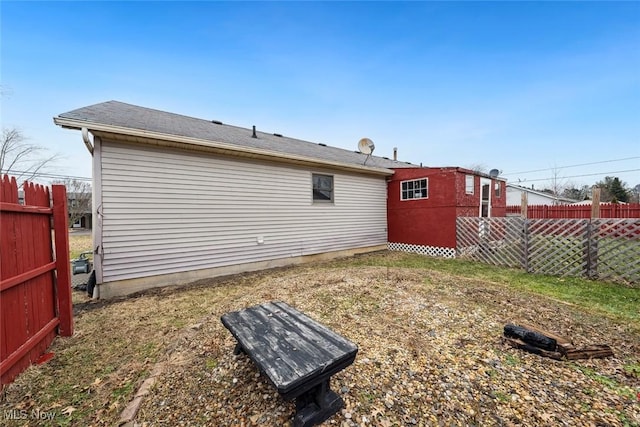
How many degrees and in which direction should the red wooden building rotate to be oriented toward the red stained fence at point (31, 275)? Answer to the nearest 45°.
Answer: approximately 45° to its right

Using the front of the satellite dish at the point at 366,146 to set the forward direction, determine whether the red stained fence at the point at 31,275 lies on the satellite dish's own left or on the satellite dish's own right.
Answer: on the satellite dish's own right

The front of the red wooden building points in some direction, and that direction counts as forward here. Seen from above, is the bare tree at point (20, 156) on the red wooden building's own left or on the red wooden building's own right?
on the red wooden building's own right
